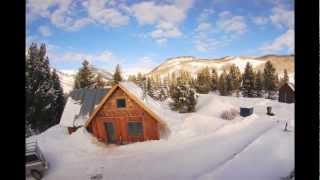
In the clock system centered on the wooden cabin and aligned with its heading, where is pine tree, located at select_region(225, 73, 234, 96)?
The pine tree is roughly at 9 o'clock from the wooden cabin.

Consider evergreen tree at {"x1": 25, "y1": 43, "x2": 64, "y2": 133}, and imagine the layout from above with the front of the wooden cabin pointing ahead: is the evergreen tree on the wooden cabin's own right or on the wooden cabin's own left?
on the wooden cabin's own right

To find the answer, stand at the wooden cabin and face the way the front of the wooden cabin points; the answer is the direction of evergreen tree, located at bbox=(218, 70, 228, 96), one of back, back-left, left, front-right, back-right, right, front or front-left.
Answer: left

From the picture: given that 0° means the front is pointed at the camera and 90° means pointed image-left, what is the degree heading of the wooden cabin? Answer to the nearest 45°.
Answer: approximately 0°

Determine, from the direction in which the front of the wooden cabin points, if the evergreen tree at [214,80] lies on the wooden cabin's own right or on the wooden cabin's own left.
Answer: on the wooden cabin's own left

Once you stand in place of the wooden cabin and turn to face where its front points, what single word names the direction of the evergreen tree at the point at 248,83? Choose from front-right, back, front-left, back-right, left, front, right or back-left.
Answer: left

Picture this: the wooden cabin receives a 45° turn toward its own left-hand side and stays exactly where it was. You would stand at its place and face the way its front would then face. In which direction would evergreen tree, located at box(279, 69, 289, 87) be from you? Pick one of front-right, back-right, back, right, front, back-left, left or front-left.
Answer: front-left
